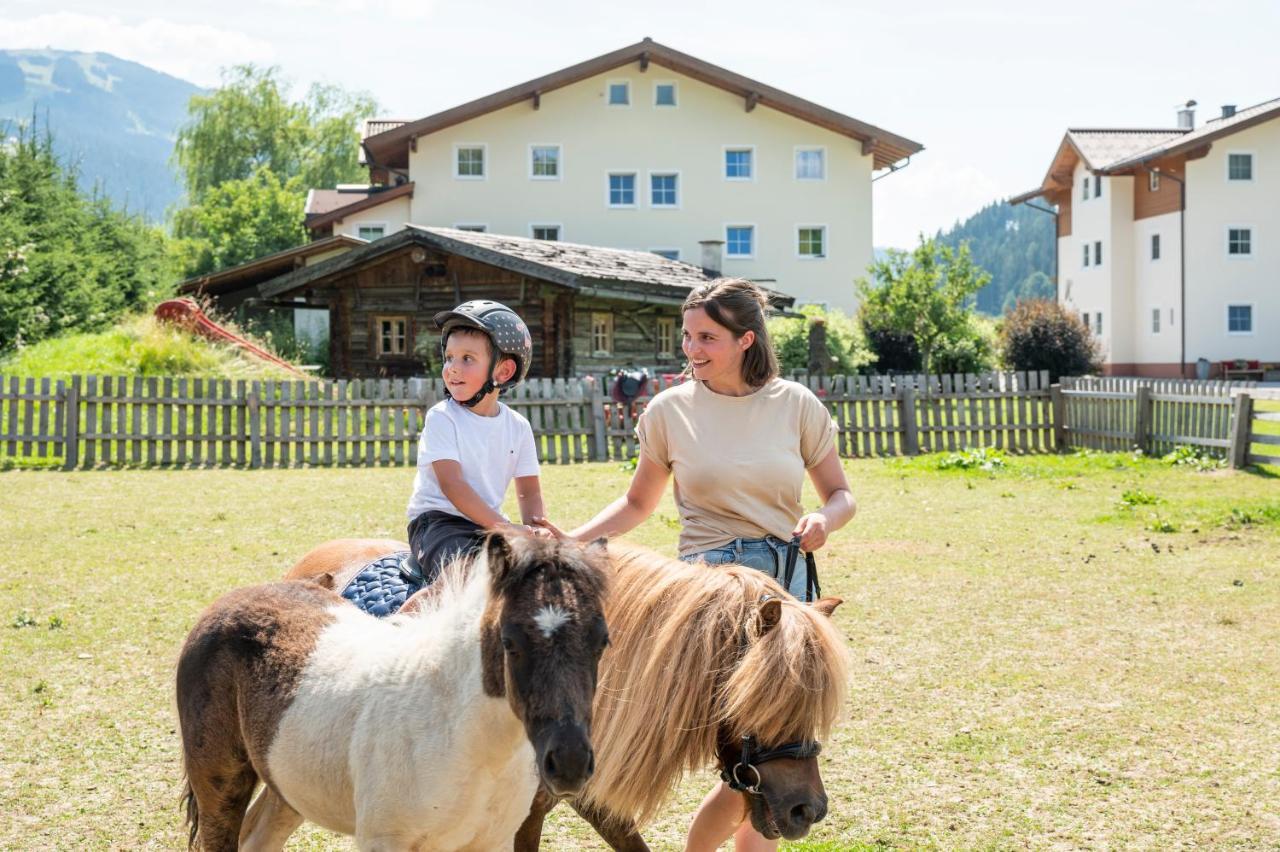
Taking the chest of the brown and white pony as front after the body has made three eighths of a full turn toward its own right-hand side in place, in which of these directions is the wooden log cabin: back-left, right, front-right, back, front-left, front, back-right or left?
right

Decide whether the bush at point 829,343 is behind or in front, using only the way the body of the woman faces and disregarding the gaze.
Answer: behind

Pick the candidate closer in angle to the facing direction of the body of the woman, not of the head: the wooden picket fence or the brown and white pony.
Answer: the brown and white pony

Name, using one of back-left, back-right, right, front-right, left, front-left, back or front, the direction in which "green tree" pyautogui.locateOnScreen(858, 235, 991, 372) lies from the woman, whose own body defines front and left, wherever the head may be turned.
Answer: back

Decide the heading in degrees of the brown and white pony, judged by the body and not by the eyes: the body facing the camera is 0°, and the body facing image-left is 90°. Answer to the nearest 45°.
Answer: approximately 315°

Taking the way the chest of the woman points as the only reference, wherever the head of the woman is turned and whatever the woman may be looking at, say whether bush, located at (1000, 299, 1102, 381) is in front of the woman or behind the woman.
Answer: behind

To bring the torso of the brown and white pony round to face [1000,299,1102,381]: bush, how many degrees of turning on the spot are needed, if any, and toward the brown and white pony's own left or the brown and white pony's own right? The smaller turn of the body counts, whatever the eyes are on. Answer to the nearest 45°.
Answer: approximately 90° to the brown and white pony's own left

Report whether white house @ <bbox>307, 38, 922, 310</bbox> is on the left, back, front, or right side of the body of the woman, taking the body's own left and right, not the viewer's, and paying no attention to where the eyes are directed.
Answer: back

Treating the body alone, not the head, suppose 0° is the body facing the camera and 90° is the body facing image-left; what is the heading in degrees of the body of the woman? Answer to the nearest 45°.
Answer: approximately 0°

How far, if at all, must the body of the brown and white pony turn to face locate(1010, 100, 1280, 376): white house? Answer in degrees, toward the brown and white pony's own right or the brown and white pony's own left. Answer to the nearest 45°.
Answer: approximately 90° to the brown and white pony's own left

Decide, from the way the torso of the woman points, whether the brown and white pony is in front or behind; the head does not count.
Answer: in front

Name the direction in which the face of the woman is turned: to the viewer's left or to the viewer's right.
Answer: to the viewer's left

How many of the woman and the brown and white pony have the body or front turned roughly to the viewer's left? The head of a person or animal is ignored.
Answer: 0
